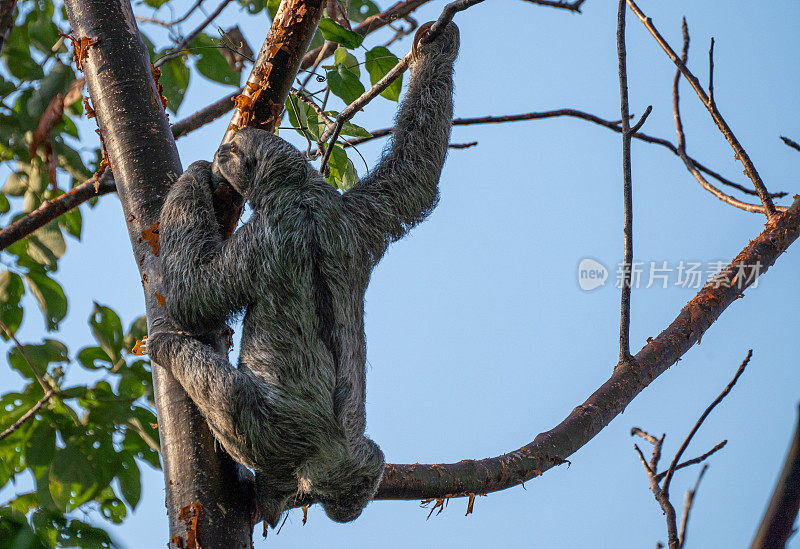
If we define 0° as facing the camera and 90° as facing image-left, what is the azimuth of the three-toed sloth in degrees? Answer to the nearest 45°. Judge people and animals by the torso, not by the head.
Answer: approximately 135°
